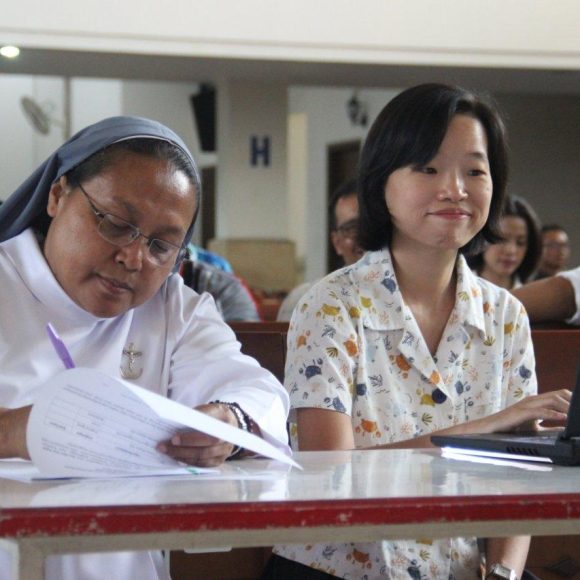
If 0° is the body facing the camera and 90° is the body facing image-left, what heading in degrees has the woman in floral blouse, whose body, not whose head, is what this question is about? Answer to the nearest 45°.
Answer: approximately 315°

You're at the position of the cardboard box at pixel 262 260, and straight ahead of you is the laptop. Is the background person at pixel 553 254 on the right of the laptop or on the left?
left

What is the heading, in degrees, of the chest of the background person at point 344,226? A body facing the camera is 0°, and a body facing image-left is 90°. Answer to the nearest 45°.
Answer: approximately 0°

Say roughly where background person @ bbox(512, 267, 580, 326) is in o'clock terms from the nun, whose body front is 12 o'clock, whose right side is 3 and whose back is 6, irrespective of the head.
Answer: The background person is roughly at 9 o'clock from the nun.

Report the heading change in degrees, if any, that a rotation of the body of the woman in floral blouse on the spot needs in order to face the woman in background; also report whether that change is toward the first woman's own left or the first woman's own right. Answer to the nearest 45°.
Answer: approximately 135° to the first woman's own left

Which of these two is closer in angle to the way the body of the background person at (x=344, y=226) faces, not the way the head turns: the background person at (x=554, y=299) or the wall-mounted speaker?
the background person

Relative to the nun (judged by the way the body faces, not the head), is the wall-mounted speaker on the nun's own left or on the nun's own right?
on the nun's own left

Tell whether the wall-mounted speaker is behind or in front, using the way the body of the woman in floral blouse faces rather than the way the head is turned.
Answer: behind

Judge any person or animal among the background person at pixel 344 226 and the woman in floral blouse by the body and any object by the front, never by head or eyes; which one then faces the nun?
the background person
